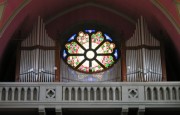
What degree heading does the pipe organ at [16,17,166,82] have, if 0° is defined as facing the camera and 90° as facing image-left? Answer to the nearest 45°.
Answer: approximately 0°
